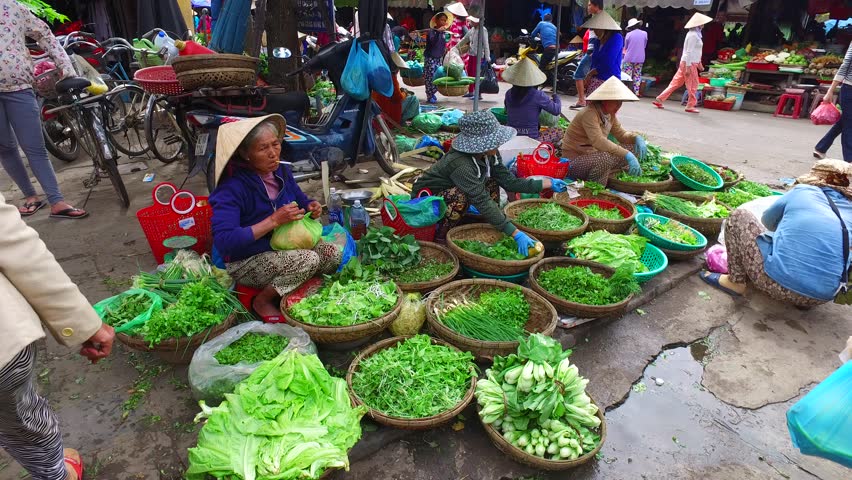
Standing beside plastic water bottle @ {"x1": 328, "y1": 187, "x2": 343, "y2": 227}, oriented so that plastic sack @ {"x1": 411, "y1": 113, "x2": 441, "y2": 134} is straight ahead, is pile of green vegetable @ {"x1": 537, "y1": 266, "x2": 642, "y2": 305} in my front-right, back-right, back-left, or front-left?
back-right

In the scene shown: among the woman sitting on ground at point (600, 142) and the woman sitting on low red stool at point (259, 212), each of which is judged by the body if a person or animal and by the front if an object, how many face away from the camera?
0

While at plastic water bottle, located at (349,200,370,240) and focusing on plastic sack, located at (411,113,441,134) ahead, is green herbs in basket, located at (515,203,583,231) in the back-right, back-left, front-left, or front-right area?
front-right

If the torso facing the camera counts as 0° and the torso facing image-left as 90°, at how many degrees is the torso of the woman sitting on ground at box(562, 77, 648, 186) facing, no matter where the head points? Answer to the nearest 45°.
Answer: approximately 315°

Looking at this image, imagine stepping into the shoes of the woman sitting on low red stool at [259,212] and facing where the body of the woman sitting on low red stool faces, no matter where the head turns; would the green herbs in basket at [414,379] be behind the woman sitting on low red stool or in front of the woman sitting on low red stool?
in front

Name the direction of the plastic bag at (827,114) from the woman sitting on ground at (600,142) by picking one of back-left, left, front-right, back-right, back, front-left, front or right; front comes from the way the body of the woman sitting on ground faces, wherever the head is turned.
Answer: left

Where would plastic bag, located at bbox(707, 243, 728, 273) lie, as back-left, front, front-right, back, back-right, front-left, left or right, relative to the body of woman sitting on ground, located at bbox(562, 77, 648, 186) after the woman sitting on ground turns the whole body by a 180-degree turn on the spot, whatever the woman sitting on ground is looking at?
back

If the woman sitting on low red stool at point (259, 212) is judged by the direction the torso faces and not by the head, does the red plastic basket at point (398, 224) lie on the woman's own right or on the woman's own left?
on the woman's own left

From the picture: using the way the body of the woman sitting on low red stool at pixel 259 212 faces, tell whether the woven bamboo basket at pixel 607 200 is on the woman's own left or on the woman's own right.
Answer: on the woman's own left

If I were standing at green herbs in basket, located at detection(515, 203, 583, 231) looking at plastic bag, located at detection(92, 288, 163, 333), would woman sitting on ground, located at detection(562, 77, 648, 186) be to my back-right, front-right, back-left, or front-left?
back-right

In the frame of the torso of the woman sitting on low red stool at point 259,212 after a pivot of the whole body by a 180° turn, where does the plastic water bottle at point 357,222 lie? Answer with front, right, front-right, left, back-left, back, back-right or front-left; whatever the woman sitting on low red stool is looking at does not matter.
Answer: right

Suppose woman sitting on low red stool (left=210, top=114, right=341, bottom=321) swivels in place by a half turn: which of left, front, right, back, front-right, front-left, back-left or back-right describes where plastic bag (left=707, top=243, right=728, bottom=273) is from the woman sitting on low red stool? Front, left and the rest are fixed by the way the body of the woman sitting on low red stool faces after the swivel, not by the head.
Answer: back-right

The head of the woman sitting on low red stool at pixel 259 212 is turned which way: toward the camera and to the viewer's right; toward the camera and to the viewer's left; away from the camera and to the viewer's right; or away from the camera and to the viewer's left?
toward the camera and to the viewer's right

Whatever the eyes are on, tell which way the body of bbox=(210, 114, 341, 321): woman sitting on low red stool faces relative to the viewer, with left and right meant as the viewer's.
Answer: facing the viewer and to the right of the viewer

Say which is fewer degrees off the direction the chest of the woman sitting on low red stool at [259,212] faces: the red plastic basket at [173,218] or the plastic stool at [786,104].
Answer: the plastic stool

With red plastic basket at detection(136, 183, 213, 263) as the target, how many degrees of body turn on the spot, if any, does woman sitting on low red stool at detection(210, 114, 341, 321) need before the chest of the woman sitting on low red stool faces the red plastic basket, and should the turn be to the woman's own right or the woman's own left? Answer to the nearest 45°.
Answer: approximately 180°

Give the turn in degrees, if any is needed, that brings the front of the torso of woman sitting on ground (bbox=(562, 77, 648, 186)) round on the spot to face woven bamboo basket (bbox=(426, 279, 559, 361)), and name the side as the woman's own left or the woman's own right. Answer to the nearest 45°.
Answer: approximately 45° to the woman's own right

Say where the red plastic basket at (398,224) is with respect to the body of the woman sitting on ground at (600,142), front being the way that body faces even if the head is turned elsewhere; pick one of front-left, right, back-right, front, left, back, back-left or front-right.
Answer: right
